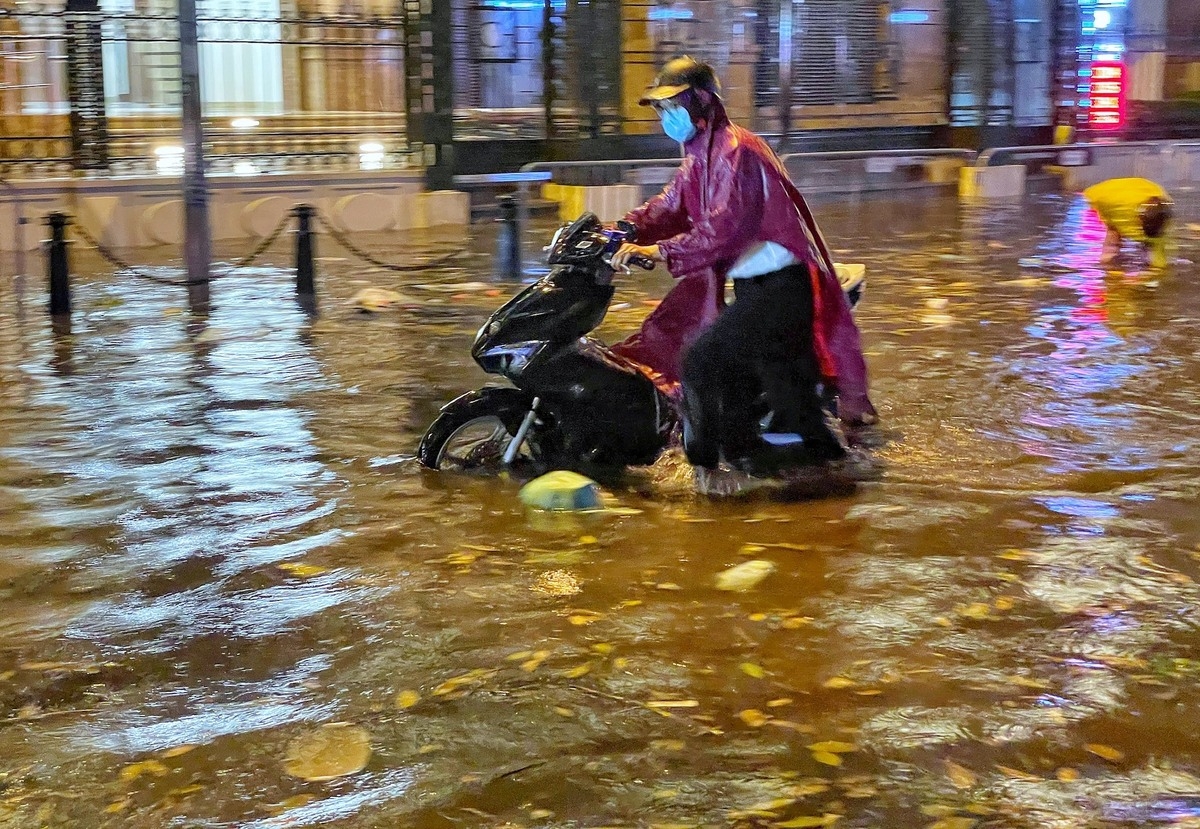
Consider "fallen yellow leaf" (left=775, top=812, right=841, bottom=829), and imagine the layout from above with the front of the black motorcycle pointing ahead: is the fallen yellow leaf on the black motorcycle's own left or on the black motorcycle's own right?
on the black motorcycle's own left

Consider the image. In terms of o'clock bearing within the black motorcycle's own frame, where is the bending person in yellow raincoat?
The bending person in yellow raincoat is roughly at 4 o'clock from the black motorcycle.

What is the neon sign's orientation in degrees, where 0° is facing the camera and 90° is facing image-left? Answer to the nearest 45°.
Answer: approximately 0°

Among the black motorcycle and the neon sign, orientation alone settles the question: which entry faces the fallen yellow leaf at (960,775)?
the neon sign

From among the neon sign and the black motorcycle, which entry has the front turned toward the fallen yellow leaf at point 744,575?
the neon sign

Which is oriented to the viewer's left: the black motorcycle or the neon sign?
the black motorcycle

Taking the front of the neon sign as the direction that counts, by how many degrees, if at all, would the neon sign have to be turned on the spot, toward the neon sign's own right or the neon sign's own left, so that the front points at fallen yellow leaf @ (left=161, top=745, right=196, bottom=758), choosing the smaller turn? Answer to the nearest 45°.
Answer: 0° — it already faces it

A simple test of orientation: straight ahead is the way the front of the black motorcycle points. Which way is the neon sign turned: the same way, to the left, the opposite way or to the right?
to the left

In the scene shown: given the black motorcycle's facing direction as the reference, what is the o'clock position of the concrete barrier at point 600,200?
The concrete barrier is roughly at 3 o'clock from the black motorcycle.

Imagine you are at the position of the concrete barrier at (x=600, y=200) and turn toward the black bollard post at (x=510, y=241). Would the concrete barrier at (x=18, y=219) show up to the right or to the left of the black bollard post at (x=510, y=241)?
right

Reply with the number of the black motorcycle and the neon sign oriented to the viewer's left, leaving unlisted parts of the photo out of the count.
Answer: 1

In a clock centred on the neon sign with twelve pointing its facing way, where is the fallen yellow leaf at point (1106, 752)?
The fallen yellow leaf is roughly at 12 o'clock from the neon sign.

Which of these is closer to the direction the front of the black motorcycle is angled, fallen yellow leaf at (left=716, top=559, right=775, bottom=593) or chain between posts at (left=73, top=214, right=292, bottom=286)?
the chain between posts

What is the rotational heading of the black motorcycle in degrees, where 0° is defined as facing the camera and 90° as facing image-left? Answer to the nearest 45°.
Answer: approximately 90°

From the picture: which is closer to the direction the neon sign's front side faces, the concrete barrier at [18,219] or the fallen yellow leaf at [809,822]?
the fallen yellow leaf

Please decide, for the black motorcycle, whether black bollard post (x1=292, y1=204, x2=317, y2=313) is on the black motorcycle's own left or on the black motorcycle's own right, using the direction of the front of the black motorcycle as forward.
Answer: on the black motorcycle's own right
